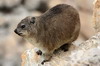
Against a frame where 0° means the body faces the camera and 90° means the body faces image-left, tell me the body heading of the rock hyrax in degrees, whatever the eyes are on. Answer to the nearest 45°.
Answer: approximately 90°
